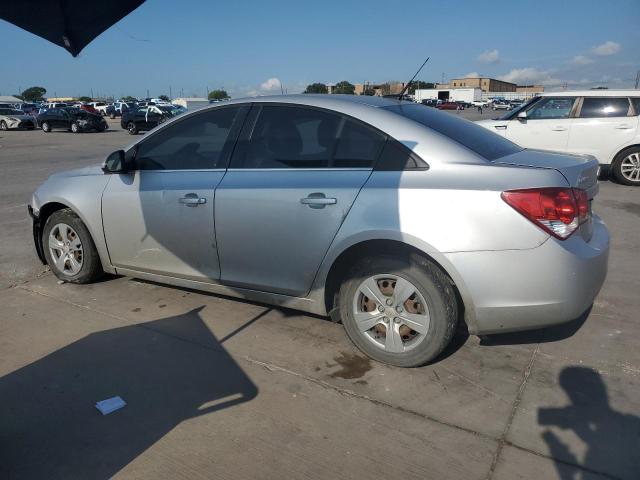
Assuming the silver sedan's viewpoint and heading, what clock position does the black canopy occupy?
The black canopy is roughly at 10 o'clock from the silver sedan.

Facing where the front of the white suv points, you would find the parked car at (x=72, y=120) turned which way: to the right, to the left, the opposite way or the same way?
the opposite way

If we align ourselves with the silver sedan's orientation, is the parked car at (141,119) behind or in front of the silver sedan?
in front

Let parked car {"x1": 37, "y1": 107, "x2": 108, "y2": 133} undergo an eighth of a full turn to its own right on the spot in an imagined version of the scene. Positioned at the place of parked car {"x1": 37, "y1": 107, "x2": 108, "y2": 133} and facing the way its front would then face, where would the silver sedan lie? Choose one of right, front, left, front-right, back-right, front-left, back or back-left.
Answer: front

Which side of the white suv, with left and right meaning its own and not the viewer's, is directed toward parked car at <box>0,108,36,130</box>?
front

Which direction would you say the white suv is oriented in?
to the viewer's left

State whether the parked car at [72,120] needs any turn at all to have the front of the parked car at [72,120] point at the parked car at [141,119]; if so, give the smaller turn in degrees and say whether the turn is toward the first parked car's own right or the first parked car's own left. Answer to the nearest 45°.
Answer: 0° — it already faces it

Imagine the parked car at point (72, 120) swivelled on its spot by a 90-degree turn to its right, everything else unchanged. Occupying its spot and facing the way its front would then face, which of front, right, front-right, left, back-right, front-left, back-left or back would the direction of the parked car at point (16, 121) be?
right

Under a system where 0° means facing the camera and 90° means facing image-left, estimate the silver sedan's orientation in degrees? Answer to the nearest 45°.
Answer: approximately 135°

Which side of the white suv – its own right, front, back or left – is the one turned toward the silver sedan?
left

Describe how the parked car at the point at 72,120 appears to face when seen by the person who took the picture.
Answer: facing the viewer and to the right of the viewer

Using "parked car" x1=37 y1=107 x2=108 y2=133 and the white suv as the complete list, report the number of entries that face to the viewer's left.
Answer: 1

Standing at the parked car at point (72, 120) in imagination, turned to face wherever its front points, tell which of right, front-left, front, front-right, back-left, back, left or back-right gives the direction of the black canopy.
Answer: front-right
